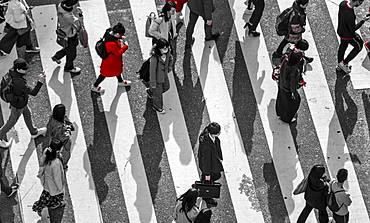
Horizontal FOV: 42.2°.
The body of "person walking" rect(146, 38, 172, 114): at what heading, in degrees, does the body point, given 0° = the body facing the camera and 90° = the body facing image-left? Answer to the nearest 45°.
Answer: approximately 315°

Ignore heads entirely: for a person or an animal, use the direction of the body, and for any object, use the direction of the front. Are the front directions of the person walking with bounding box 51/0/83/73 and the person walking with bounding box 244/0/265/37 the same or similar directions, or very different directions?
same or similar directions

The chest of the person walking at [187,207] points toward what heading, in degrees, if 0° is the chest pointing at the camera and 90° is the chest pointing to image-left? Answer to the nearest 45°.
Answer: approximately 225°
